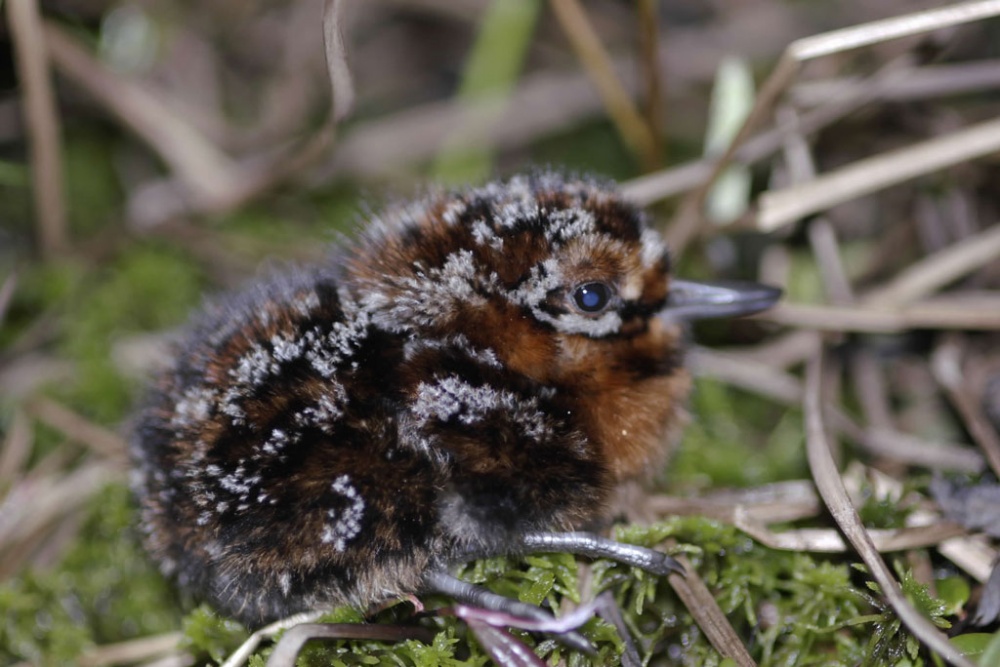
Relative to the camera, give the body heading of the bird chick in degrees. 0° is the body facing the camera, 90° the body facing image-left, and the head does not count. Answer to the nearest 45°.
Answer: approximately 270°

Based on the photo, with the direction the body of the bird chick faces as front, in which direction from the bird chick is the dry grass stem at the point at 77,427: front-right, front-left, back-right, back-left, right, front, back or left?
back-left

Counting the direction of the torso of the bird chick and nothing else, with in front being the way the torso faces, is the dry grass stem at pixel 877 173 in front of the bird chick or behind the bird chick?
in front

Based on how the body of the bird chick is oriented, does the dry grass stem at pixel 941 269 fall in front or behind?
in front

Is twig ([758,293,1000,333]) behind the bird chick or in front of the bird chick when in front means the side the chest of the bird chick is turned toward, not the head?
in front

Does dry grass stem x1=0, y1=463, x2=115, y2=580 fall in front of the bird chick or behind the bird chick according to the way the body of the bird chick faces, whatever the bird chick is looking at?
behind

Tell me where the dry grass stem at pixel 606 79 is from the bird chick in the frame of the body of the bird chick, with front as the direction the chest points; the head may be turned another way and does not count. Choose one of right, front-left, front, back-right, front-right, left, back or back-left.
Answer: front-left

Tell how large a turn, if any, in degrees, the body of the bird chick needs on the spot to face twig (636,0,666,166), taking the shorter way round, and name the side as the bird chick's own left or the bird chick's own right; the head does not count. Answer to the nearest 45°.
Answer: approximately 45° to the bird chick's own left

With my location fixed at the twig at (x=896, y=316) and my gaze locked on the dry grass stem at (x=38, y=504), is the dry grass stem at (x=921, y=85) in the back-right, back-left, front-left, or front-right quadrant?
back-right

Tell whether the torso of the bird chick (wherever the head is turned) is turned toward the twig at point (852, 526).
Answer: yes
